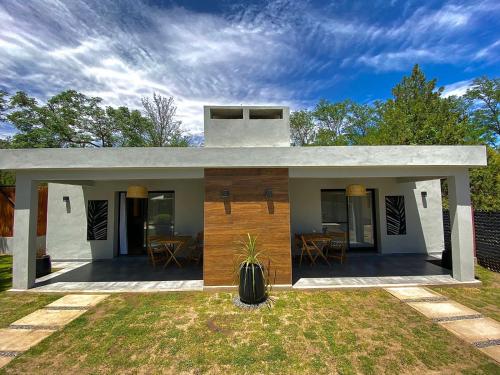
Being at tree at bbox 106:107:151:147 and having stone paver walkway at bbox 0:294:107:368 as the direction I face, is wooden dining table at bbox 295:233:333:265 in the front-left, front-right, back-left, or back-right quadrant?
front-left

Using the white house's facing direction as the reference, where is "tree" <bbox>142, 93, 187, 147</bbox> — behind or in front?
behind

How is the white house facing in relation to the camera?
toward the camera

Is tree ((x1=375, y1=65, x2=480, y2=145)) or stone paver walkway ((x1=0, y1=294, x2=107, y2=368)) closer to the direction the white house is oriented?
the stone paver walkway

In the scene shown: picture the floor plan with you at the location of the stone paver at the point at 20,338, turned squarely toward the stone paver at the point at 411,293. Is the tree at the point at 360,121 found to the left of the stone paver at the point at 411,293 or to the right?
left

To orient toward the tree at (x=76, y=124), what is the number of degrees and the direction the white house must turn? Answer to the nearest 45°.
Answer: approximately 135° to its right

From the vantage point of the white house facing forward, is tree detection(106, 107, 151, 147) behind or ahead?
behind

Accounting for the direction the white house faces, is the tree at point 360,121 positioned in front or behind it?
behind

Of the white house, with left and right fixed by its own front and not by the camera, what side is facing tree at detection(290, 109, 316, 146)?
back

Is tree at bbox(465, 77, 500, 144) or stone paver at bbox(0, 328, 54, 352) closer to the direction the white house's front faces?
the stone paver

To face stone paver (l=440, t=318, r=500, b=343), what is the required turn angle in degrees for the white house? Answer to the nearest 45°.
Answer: approximately 45° to its left
